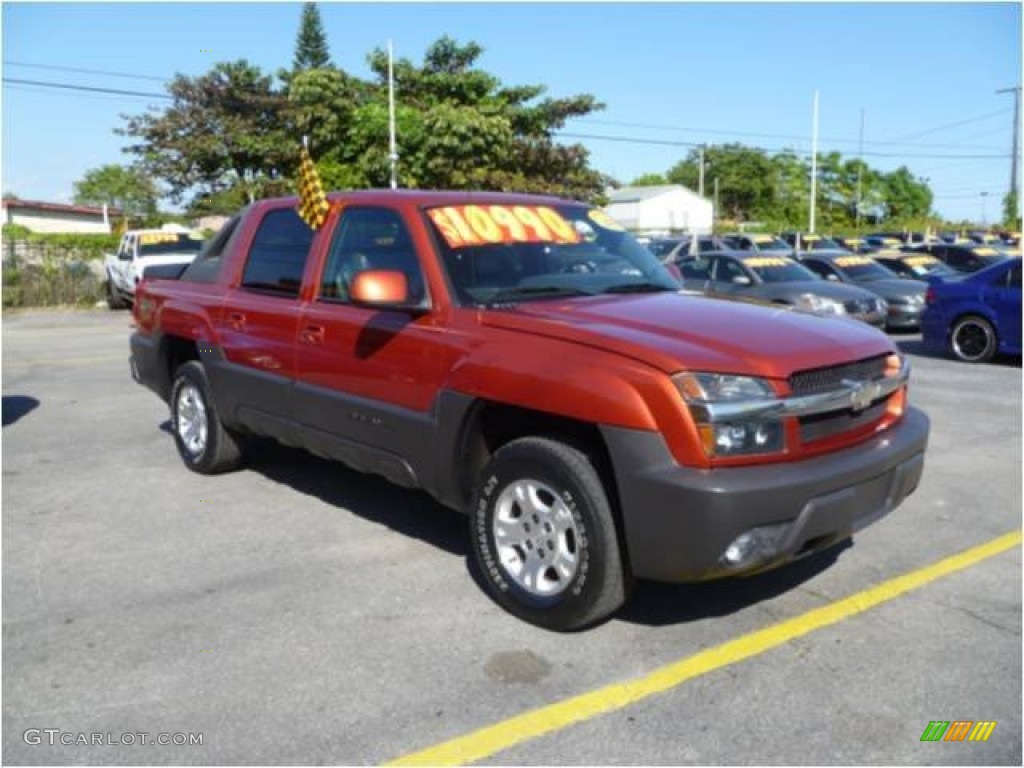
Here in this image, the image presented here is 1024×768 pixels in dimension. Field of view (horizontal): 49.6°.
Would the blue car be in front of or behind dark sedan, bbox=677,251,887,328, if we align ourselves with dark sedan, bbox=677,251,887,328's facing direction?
in front

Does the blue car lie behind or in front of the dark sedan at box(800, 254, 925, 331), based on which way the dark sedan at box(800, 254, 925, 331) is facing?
in front

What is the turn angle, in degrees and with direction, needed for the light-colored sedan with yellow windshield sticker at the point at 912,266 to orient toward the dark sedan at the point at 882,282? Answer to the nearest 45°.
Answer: approximately 45° to its right

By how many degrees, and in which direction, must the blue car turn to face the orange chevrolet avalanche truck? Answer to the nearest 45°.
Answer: approximately 90° to its right

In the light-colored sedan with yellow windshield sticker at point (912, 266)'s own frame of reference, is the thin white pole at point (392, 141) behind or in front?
behind

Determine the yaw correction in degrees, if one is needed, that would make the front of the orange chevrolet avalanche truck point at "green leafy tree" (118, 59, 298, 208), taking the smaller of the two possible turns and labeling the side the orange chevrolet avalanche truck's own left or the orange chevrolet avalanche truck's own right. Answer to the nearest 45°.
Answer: approximately 135° to the orange chevrolet avalanche truck's own left

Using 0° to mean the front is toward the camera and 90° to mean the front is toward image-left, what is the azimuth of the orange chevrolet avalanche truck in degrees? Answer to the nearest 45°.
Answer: approximately 315°

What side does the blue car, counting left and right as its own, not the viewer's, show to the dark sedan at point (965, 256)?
left

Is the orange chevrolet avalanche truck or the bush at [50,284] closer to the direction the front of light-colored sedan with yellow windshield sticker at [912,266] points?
the orange chevrolet avalanche truck

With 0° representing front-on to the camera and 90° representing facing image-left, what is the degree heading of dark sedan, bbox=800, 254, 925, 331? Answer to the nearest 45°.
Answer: approximately 315°
